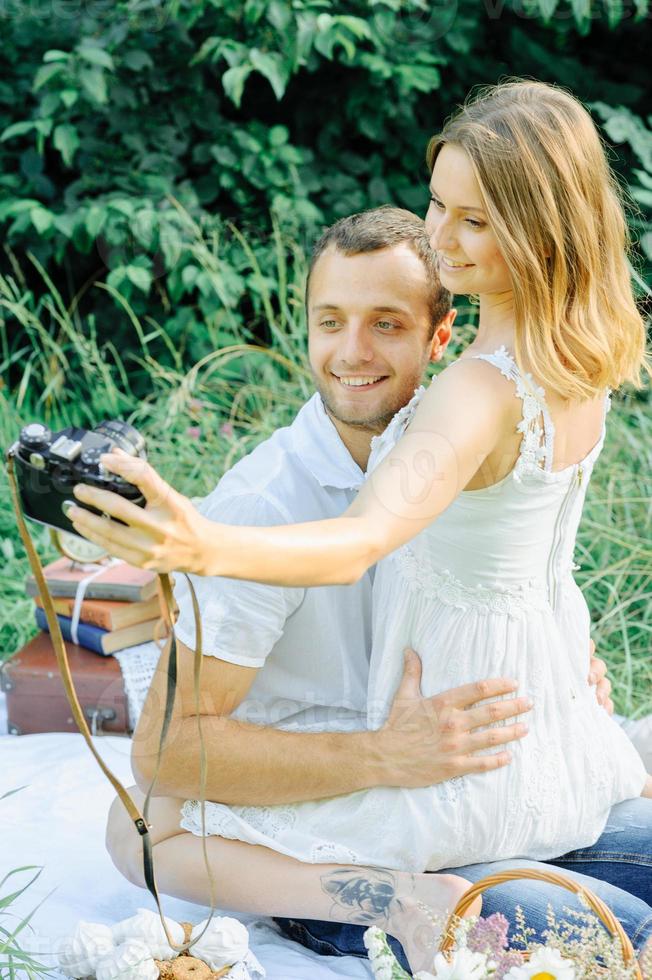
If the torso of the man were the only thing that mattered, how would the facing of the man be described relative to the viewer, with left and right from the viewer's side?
facing the viewer and to the right of the viewer

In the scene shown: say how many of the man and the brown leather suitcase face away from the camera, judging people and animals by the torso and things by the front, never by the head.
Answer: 0

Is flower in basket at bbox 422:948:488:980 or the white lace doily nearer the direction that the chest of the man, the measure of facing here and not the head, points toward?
the flower in basket

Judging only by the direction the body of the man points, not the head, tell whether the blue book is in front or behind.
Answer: behind

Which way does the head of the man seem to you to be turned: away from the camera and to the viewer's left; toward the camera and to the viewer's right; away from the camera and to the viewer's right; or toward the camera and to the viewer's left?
toward the camera and to the viewer's left

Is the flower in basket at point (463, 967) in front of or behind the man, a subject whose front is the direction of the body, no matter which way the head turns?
in front

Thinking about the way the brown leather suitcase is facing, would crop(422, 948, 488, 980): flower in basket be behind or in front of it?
in front

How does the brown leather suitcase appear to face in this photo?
toward the camera

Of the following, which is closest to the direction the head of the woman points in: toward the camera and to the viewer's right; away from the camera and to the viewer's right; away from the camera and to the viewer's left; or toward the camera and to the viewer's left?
toward the camera and to the viewer's left
